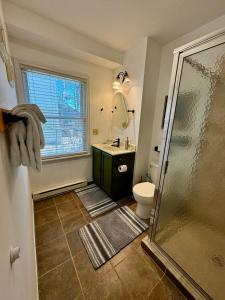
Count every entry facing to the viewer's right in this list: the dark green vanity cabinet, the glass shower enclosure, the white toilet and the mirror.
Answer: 0

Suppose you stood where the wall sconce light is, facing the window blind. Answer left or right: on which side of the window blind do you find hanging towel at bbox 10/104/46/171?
left

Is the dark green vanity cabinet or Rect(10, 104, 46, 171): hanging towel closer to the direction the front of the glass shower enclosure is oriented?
the hanging towel

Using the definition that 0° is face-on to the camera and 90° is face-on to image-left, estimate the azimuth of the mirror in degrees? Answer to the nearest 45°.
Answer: approximately 45°

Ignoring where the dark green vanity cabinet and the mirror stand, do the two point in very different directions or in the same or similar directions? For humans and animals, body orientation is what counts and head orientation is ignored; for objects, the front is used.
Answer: same or similar directions

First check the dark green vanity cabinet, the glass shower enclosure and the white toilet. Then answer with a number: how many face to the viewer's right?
0

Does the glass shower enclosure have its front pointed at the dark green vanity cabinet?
no

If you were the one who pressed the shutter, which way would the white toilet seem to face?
facing the viewer and to the left of the viewer

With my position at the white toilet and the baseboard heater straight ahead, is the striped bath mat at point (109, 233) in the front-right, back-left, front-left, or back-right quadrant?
front-left

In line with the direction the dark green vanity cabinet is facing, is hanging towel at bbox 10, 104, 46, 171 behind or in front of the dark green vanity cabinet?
in front

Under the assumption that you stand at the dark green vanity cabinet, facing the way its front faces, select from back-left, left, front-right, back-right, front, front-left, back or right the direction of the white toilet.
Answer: left

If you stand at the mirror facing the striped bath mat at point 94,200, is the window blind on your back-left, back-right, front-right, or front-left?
front-right

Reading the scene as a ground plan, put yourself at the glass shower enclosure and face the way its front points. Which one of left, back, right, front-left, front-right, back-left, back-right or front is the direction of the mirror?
right
